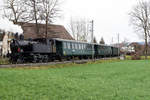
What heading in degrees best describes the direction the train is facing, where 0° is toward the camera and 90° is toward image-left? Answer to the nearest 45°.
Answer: approximately 45°
